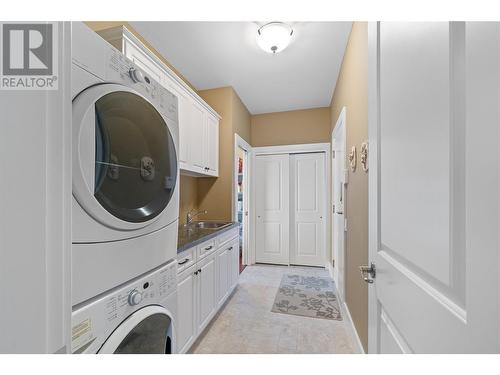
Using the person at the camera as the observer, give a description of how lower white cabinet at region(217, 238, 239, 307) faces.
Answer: facing to the right of the viewer

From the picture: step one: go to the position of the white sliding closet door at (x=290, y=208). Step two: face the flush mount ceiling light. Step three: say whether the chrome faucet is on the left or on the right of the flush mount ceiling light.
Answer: right

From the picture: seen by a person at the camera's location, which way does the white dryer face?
facing the viewer and to the right of the viewer

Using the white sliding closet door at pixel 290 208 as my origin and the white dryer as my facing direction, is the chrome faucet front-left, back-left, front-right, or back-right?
front-right

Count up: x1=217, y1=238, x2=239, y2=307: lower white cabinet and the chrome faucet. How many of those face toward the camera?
0

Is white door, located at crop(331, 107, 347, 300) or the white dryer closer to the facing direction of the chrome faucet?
the white door

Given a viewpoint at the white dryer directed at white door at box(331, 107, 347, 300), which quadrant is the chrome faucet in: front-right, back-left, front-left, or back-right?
front-left

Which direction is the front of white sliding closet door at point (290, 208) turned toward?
toward the camera

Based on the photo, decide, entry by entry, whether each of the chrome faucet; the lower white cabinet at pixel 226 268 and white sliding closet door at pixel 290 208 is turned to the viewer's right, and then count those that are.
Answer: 2

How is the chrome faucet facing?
to the viewer's right

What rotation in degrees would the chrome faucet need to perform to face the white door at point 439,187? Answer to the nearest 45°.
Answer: approximately 90° to its right

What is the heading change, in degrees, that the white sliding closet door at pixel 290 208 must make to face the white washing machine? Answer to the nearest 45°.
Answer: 0° — it already faces it

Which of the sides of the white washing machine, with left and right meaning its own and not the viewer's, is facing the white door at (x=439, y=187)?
front
